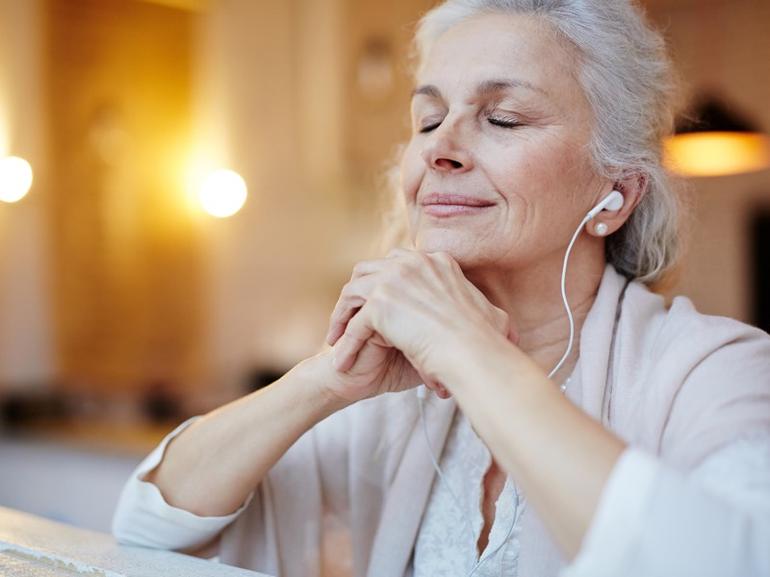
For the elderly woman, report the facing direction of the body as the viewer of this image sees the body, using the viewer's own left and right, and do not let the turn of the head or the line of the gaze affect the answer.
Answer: facing the viewer and to the left of the viewer

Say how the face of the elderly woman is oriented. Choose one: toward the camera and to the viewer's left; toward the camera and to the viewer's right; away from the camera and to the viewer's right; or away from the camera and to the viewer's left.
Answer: toward the camera and to the viewer's left
